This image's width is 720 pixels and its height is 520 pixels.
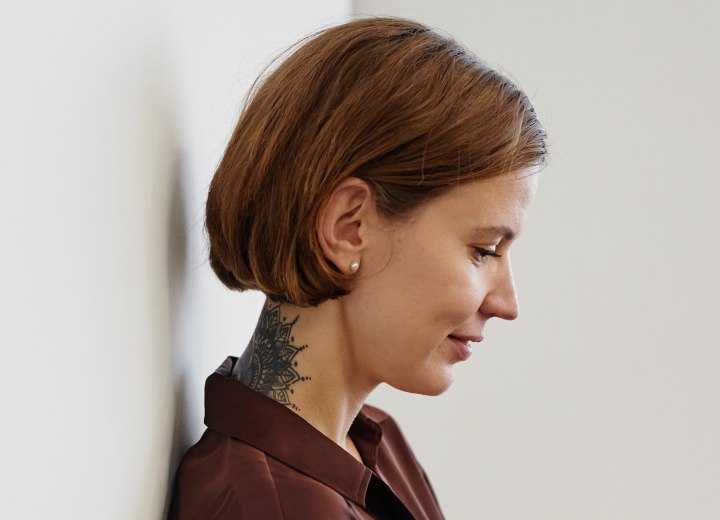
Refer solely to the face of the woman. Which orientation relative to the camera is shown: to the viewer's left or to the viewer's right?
to the viewer's right

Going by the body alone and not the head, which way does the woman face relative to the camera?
to the viewer's right
